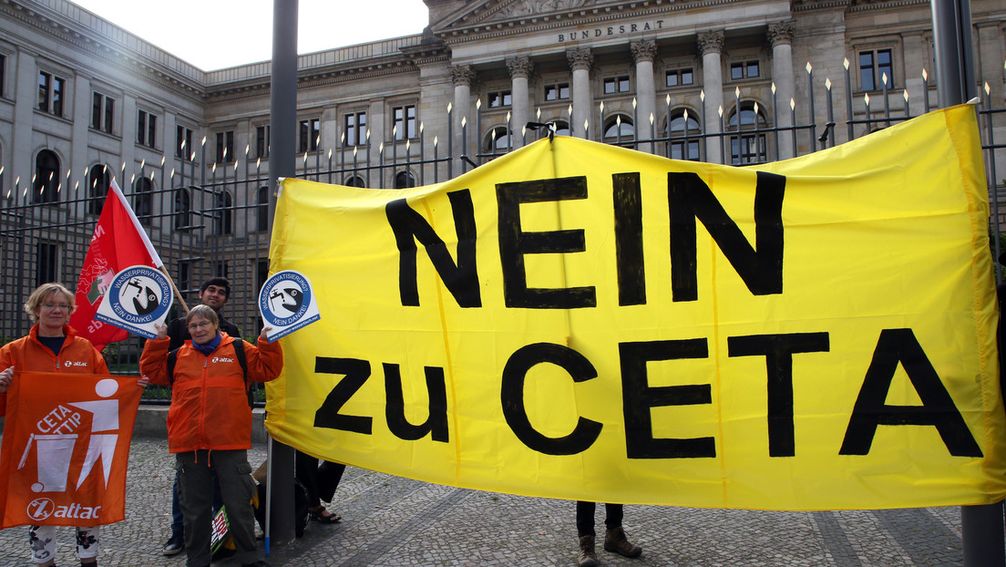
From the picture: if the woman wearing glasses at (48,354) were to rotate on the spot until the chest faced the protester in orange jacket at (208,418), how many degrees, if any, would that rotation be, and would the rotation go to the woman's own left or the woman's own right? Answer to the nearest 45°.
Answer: approximately 45° to the woman's own left

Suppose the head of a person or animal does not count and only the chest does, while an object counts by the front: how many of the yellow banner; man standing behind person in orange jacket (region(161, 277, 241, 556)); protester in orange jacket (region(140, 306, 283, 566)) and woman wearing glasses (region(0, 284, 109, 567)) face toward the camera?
4

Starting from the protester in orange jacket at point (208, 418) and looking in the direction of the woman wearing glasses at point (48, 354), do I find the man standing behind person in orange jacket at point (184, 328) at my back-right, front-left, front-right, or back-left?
front-right

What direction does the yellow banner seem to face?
toward the camera

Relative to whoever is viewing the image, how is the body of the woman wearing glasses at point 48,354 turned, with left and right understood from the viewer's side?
facing the viewer

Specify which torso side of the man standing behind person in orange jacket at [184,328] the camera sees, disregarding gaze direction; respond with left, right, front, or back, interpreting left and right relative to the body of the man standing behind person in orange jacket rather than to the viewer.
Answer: front

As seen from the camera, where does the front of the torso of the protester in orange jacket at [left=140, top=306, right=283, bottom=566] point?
toward the camera

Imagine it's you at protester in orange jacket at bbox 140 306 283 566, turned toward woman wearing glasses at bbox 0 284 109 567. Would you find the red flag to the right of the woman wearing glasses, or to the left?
right

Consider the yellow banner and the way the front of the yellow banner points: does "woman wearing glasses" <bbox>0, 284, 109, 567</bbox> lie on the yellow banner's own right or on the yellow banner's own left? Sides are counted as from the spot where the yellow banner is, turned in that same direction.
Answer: on the yellow banner's own right

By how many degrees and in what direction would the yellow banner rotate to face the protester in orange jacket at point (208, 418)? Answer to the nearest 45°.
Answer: approximately 90° to its right

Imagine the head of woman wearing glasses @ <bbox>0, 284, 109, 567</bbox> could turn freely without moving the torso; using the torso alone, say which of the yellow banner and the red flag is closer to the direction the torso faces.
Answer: the yellow banner

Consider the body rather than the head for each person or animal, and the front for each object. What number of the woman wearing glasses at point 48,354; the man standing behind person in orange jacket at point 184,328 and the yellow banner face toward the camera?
3
